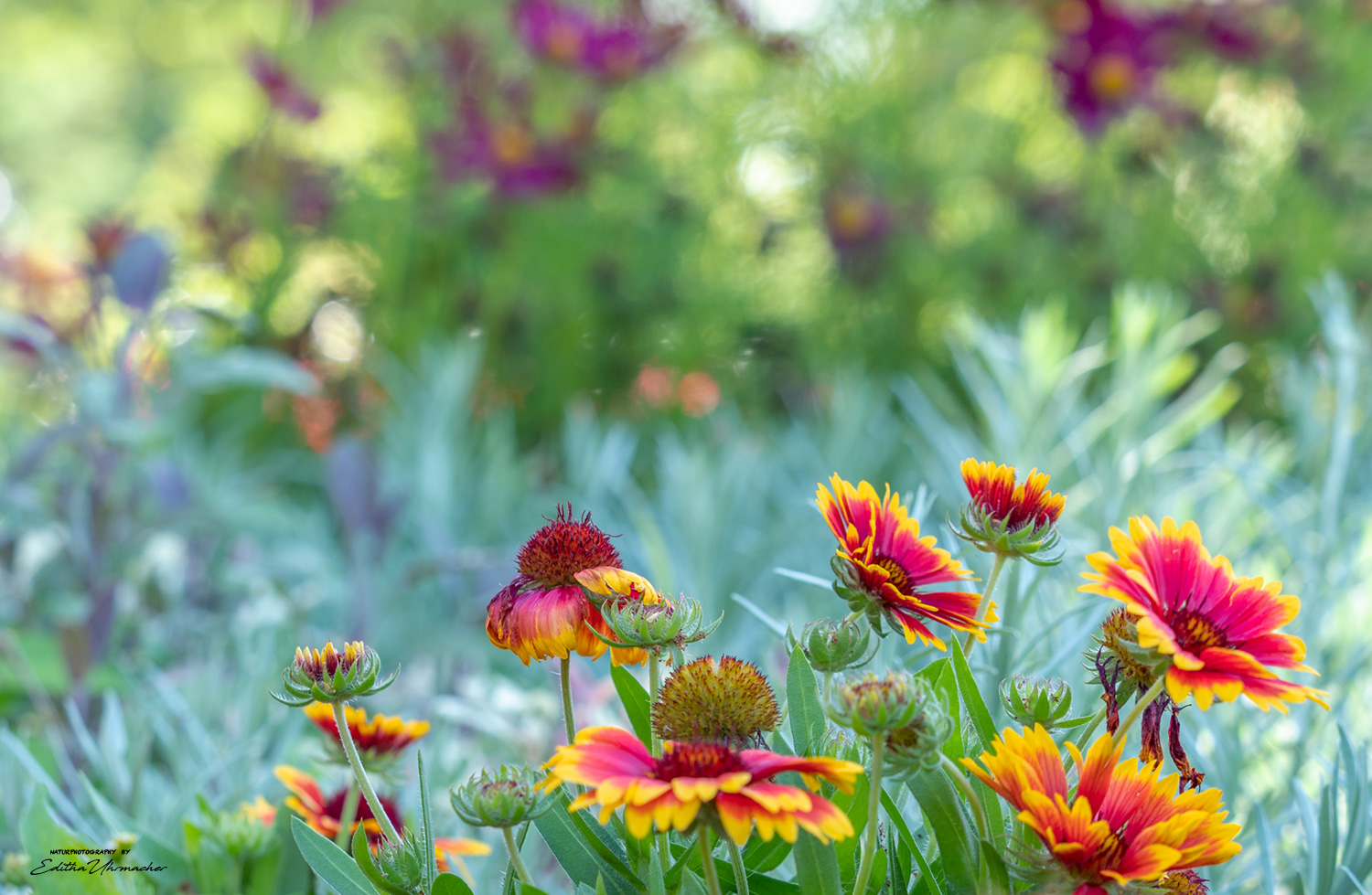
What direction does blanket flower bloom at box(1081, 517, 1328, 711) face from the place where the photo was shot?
facing the viewer and to the right of the viewer

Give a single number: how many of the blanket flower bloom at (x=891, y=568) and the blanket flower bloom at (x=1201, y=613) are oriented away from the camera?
0

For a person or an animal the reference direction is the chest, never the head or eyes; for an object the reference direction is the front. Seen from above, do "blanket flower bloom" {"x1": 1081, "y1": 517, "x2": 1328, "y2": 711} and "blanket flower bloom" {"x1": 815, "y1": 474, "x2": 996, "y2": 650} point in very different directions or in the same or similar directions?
same or similar directions

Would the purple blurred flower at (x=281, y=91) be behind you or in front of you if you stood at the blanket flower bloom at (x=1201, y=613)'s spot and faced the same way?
behind
